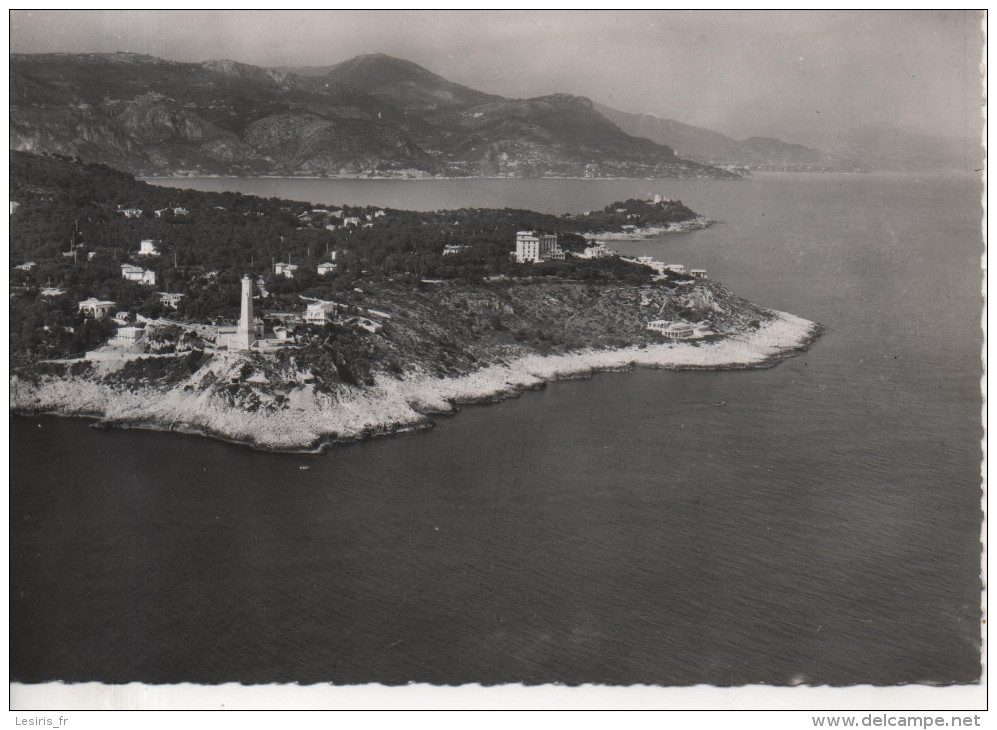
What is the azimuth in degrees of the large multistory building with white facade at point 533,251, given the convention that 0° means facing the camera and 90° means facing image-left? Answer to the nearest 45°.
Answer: approximately 315°

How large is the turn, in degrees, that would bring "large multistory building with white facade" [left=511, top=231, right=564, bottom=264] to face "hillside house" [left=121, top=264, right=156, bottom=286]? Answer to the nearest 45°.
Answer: approximately 90° to its right

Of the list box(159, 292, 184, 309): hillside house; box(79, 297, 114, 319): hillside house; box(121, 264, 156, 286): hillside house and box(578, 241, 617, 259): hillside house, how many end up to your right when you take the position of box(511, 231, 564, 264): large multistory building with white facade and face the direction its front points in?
3

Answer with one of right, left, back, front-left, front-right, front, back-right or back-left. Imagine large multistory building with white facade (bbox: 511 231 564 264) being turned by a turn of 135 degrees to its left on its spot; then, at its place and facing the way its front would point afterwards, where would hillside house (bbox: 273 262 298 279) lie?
back-left

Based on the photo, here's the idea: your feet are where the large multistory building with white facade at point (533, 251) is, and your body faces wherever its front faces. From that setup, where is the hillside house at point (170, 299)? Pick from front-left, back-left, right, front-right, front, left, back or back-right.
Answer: right

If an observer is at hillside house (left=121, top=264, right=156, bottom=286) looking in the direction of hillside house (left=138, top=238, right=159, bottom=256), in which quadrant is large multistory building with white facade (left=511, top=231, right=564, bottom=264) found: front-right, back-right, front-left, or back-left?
front-right

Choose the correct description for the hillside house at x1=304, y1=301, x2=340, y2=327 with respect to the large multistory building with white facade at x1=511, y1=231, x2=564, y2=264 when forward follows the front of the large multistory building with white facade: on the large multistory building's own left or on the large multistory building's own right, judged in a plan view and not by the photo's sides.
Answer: on the large multistory building's own right

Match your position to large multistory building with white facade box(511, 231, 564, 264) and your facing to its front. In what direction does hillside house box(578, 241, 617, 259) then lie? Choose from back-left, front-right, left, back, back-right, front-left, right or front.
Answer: left
